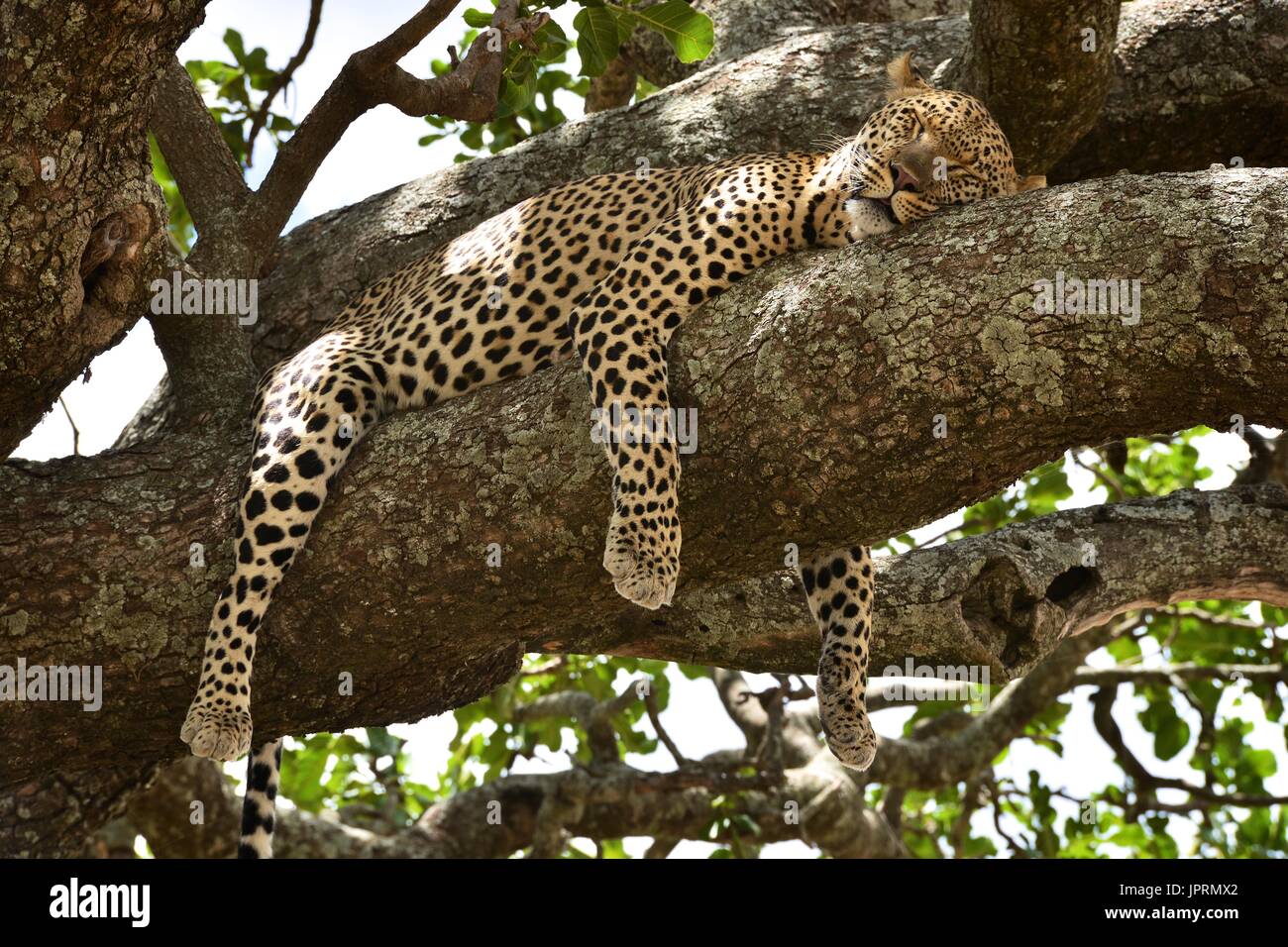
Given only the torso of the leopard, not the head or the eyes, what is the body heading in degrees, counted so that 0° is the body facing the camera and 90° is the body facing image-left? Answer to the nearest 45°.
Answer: approximately 270°
